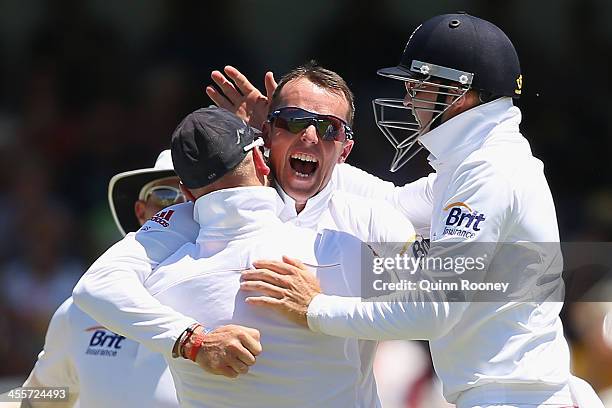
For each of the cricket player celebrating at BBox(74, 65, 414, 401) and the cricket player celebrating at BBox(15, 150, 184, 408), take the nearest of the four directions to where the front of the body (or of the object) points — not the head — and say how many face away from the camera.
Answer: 0

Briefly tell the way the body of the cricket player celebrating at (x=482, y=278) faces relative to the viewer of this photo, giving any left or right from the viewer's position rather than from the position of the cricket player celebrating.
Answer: facing to the left of the viewer

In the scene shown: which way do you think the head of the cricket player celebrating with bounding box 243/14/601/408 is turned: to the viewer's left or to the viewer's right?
to the viewer's left

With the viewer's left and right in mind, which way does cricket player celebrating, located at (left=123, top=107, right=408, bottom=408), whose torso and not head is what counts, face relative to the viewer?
facing away from the viewer

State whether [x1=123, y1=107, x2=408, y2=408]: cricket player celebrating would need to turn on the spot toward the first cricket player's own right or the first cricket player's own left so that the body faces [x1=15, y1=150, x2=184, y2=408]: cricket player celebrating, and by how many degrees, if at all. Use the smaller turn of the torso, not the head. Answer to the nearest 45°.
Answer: approximately 45° to the first cricket player's own left

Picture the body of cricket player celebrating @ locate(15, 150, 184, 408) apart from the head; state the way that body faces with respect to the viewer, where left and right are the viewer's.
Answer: facing the viewer and to the right of the viewer

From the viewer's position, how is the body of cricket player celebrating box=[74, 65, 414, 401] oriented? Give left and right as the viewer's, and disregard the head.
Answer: facing the viewer

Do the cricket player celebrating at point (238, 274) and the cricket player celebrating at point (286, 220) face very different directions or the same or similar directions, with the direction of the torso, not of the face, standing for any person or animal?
very different directions

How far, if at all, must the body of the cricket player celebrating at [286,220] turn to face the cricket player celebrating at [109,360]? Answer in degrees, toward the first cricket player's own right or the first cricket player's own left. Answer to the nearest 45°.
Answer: approximately 135° to the first cricket player's own right

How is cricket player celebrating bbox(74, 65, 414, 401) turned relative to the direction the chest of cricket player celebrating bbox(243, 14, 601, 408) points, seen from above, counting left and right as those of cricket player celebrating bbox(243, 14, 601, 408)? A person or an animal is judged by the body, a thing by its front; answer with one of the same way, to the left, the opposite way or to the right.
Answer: to the left

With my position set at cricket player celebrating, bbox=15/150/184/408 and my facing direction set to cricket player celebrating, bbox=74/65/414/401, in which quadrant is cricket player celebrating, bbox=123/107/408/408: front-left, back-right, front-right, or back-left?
front-right
